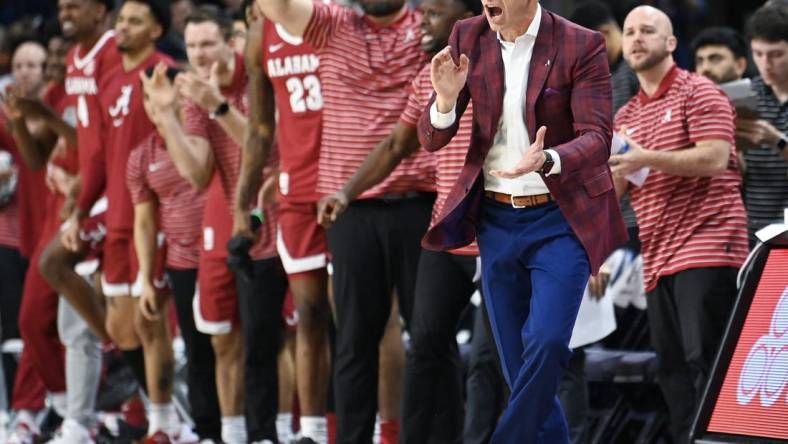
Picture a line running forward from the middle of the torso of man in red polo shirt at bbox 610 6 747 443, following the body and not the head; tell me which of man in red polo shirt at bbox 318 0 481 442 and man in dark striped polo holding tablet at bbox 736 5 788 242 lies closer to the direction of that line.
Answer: the man in red polo shirt

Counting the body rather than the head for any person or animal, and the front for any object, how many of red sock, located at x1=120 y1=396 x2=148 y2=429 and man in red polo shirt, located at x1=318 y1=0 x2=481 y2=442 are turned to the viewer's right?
0

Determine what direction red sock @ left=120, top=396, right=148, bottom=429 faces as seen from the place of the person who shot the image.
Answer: facing the viewer and to the left of the viewer

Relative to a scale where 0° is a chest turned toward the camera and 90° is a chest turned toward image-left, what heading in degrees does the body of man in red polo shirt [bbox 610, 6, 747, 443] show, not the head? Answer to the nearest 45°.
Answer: approximately 45°

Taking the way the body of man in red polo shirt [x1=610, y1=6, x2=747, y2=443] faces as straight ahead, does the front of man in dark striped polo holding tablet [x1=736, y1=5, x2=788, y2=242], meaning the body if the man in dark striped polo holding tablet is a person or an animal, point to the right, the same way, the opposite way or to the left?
the same way

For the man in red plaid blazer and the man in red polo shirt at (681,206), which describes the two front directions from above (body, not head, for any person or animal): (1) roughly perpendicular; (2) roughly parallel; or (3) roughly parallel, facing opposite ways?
roughly parallel

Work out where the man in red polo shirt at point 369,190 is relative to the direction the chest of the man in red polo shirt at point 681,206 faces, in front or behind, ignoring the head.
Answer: in front

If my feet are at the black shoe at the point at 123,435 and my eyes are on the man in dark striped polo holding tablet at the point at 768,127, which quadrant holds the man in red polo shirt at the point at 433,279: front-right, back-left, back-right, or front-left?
front-right

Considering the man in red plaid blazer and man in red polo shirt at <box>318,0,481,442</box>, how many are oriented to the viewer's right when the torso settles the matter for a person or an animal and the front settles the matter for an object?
0

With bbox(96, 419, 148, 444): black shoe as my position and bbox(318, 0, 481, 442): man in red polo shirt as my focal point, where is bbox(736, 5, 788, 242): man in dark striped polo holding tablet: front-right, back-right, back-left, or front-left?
front-left
